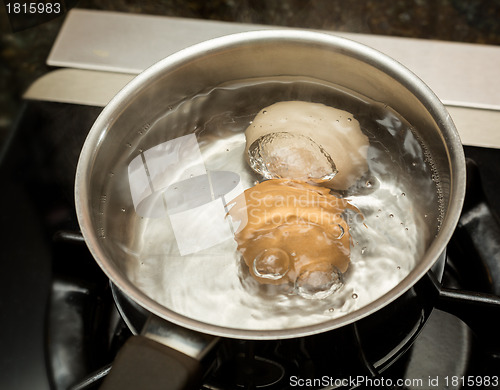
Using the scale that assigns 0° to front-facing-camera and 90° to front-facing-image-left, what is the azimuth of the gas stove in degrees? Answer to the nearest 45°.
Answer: approximately 0°
